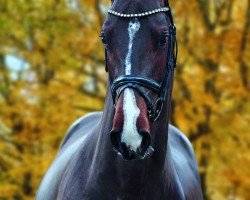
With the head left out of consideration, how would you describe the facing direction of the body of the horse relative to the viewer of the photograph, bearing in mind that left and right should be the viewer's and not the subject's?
facing the viewer
